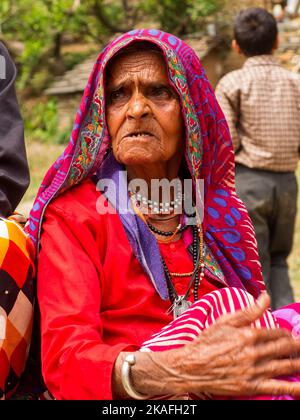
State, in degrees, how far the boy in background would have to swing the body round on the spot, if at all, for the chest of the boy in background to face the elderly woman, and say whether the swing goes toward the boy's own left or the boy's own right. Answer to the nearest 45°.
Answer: approximately 180°

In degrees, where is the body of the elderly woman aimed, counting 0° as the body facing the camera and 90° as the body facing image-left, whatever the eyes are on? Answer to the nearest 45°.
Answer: approximately 315°

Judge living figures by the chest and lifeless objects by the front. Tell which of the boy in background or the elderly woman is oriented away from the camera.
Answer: the boy in background

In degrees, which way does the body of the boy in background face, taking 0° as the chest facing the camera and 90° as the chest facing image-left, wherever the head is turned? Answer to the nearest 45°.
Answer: approximately 180°

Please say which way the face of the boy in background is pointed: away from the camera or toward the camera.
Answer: away from the camera

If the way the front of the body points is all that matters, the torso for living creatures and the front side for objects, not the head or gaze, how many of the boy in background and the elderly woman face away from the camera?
1

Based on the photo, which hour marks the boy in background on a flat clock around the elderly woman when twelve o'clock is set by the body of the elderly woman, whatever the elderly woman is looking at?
The boy in background is roughly at 8 o'clock from the elderly woman.
